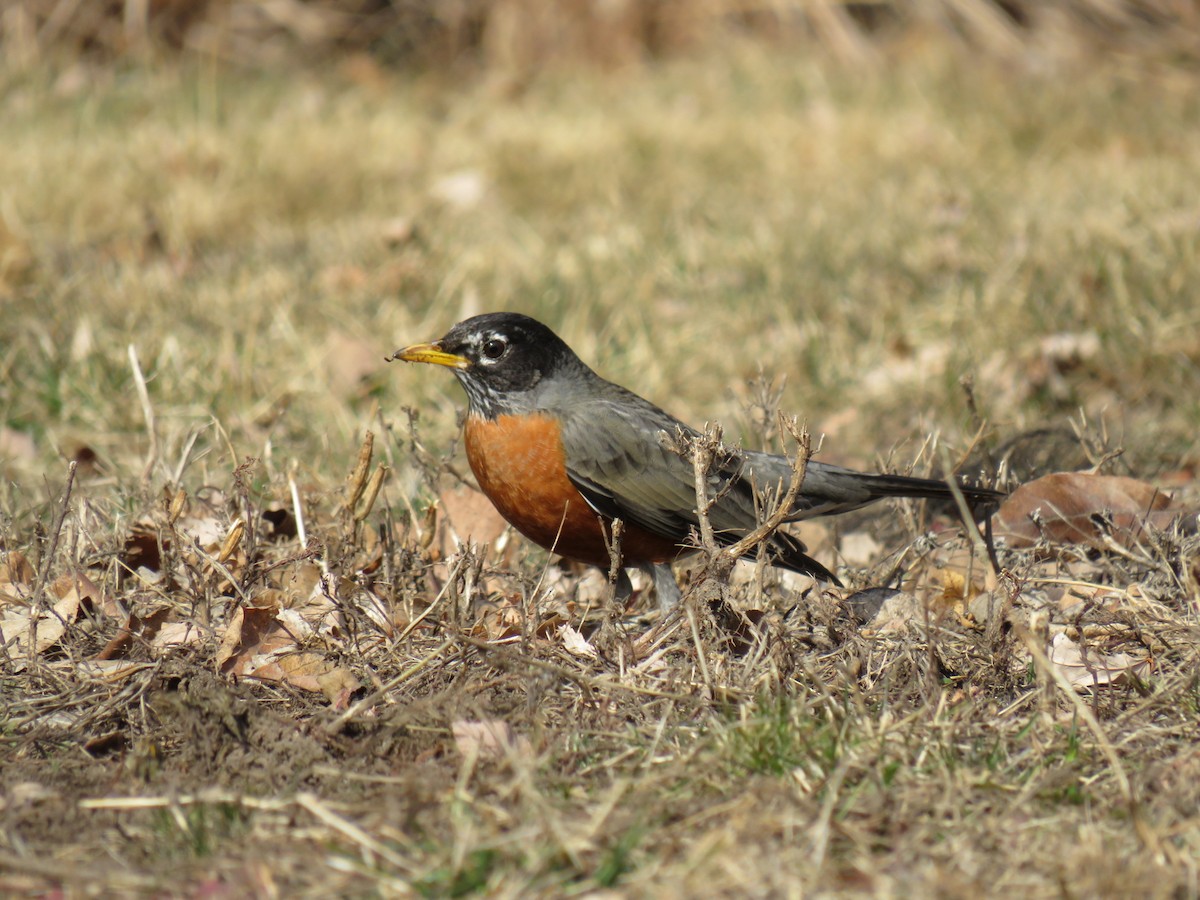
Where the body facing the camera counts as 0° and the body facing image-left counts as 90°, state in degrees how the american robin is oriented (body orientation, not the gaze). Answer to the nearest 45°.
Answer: approximately 90°

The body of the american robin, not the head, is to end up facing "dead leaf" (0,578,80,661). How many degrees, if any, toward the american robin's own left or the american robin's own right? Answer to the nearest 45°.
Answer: approximately 45° to the american robin's own left

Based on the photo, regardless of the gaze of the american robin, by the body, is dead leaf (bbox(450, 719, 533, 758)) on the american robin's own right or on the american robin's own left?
on the american robin's own left

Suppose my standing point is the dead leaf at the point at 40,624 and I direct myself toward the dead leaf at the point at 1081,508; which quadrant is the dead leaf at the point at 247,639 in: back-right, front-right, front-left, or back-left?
front-right

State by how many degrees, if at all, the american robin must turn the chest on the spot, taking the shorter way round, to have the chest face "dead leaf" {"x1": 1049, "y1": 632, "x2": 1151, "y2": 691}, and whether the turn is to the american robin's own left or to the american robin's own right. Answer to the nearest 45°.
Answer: approximately 135° to the american robin's own left

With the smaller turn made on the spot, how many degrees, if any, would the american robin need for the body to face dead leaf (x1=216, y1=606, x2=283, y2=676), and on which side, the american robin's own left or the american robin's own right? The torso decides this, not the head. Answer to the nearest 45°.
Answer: approximately 45° to the american robin's own left

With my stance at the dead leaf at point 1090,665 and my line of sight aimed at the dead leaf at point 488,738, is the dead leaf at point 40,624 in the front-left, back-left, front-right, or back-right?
front-right

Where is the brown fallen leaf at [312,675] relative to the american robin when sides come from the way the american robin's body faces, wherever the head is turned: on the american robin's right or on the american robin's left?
on the american robin's left

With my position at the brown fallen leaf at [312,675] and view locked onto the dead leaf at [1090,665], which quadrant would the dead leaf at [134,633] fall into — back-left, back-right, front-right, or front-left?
back-left

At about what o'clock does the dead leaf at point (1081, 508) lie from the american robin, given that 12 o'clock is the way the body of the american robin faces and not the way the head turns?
The dead leaf is roughly at 6 o'clock from the american robin.

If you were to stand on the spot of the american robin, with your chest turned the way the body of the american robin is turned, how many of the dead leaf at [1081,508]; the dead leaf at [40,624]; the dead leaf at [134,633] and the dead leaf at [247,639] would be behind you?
1
